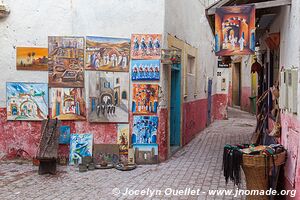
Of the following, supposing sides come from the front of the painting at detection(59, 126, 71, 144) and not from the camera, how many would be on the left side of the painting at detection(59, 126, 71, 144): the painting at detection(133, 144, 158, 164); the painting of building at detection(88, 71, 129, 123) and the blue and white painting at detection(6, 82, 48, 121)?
2

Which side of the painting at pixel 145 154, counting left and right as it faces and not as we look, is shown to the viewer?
front

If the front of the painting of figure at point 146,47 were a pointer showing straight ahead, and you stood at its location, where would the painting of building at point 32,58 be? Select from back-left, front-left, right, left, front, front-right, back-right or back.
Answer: right

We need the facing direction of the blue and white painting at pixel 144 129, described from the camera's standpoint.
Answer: facing the viewer

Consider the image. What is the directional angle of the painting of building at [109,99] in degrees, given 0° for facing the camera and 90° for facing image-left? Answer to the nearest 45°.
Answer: approximately 0°

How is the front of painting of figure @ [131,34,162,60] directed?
toward the camera

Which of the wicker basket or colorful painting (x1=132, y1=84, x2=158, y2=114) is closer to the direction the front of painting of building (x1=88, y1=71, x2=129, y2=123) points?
the wicker basket

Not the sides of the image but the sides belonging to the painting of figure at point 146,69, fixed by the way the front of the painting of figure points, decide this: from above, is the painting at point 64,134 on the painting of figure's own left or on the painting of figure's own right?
on the painting of figure's own right

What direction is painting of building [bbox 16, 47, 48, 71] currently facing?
toward the camera
